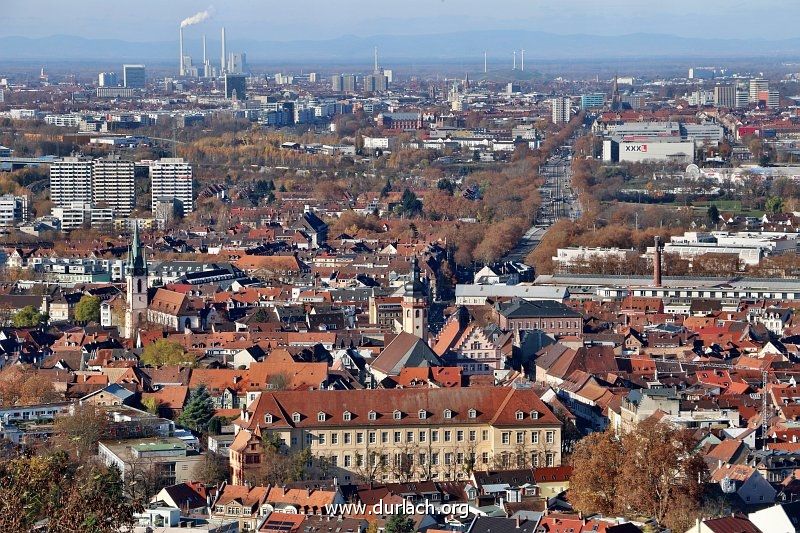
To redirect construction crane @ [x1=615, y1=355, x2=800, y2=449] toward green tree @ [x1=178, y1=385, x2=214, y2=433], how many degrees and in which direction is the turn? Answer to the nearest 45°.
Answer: approximately 45° to its left

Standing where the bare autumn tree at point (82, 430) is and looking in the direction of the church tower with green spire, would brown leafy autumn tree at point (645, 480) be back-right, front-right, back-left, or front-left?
back-right

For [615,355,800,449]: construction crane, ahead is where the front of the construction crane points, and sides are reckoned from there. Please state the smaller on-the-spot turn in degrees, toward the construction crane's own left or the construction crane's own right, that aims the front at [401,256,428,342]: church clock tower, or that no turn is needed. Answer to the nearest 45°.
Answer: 0° — it already faces it

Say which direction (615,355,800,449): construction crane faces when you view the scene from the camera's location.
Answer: facing to the left of the viewer

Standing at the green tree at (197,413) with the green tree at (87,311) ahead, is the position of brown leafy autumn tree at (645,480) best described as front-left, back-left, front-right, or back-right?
back-right

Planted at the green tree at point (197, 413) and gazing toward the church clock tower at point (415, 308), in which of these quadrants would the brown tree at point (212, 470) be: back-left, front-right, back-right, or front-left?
back-right

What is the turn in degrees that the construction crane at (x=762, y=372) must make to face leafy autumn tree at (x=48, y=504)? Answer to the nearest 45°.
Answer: approximately 90° to its left

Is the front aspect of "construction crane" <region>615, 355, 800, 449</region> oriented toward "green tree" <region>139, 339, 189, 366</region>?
yes

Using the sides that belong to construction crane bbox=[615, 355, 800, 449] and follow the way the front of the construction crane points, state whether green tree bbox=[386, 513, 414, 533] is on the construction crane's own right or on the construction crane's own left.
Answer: on the construction crane's own left

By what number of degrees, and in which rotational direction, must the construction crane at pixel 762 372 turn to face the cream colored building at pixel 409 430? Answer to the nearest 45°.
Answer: approximately 45° to its left
